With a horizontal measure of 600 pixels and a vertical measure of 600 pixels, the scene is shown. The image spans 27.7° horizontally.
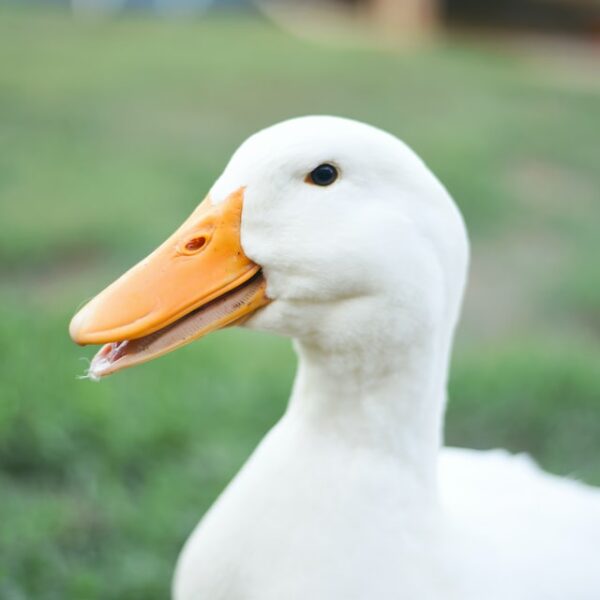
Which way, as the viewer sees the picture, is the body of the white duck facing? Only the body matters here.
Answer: to the viewer's left
